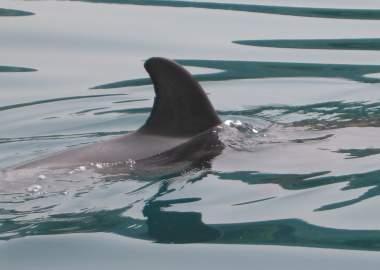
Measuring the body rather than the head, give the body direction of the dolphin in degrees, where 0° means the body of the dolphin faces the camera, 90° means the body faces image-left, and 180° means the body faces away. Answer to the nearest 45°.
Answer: approximately 270°
